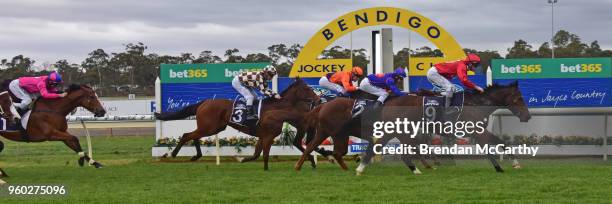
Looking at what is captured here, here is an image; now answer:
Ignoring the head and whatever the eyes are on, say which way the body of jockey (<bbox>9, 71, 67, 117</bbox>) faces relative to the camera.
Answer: to the viewer's right

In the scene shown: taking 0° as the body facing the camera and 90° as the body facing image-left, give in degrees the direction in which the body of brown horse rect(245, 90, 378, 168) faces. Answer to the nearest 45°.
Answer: approximately 270°

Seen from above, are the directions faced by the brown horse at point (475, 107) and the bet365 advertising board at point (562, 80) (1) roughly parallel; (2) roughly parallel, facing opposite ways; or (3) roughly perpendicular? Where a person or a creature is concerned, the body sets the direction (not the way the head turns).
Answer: roughly perpendicular

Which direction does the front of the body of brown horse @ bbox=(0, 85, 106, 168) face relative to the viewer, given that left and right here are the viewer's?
facing to the right of the viewer

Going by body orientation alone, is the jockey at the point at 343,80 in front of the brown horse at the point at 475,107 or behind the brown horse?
behind

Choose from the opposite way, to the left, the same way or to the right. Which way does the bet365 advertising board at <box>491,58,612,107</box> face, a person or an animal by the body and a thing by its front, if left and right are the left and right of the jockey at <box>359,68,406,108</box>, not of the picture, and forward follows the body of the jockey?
to the right

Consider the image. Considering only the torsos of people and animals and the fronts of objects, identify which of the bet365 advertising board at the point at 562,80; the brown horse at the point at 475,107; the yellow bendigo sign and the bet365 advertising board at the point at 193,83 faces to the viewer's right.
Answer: the brown horse

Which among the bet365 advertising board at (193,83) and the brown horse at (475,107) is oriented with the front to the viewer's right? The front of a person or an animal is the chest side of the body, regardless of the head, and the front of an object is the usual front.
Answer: the brown horse

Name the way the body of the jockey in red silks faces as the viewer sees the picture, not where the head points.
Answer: to the viewer's right
